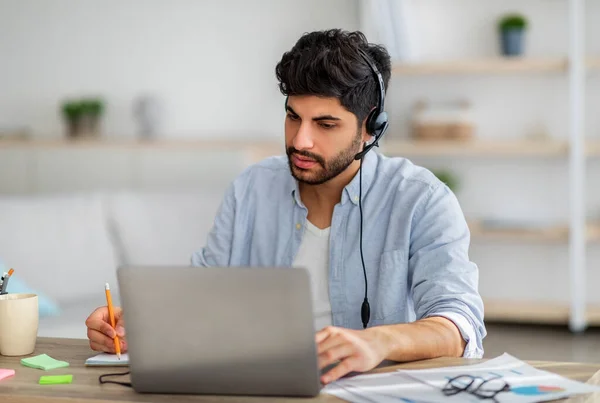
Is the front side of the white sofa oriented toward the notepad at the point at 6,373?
yes

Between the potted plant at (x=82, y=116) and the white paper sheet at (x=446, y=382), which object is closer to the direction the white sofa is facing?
the white paper sheet

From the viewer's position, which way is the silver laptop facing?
facing away from the viewer

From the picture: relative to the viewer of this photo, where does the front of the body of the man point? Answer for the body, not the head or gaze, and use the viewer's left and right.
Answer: facing the viewer and to the left of the viewer

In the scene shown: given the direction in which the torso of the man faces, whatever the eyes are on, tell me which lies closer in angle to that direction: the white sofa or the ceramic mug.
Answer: the ceramic mug

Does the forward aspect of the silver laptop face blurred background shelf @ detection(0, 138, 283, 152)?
yes

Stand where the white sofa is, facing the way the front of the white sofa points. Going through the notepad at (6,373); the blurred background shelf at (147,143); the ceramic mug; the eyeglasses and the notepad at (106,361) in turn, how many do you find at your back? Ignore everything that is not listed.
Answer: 1

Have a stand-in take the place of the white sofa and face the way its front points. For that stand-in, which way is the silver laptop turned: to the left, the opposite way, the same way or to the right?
the opposite way

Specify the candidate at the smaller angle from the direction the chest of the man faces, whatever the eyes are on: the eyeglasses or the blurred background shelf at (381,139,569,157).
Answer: the eyeglasses

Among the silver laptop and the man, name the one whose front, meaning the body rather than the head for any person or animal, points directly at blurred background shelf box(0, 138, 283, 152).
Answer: the silver laptop

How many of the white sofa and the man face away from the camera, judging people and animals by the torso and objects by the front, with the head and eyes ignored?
0

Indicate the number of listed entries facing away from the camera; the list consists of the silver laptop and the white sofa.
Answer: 1

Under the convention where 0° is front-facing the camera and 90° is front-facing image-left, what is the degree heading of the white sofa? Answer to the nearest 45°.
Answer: approximately 0°

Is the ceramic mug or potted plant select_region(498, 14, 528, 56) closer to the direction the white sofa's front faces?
the ceramic mug

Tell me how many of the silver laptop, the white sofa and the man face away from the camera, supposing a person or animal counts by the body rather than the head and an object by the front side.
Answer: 1

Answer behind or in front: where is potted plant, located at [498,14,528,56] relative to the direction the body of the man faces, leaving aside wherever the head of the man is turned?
behind
